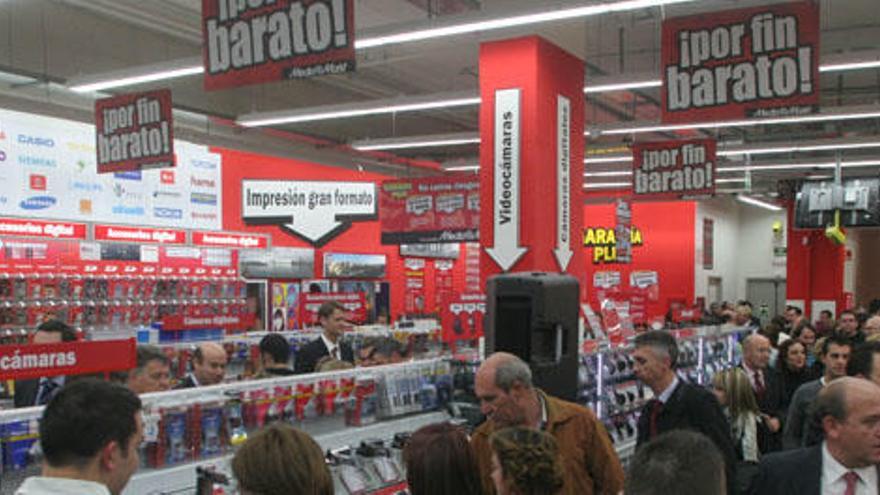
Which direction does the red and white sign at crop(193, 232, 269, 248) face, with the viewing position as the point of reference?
facing the viewer

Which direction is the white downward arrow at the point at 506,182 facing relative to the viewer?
toward the camera

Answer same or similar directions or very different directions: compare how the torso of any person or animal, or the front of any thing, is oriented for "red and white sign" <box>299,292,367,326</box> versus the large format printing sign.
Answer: same or similar directions

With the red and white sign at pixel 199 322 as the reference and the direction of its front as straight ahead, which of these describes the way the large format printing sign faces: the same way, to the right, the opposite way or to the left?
the same way

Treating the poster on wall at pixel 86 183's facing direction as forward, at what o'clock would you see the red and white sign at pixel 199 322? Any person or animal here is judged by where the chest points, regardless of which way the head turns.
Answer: The red and white sign is roughly at 1 o'clock from the poster on wall.

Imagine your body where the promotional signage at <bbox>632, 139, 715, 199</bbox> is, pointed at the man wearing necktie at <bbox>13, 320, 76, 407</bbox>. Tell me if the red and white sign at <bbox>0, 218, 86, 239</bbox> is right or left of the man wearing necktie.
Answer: right

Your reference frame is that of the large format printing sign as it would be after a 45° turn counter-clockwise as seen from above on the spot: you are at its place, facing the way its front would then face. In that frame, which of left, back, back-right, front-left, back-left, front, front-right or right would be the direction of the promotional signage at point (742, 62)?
front

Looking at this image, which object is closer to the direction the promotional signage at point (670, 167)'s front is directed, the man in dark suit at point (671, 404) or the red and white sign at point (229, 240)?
the man in dark suit

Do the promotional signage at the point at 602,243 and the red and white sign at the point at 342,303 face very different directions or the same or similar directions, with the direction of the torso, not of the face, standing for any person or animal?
same or similar directions

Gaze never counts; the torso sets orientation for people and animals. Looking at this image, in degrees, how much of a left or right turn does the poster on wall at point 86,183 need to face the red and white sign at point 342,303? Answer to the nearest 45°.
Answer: approximately 90° to its left
